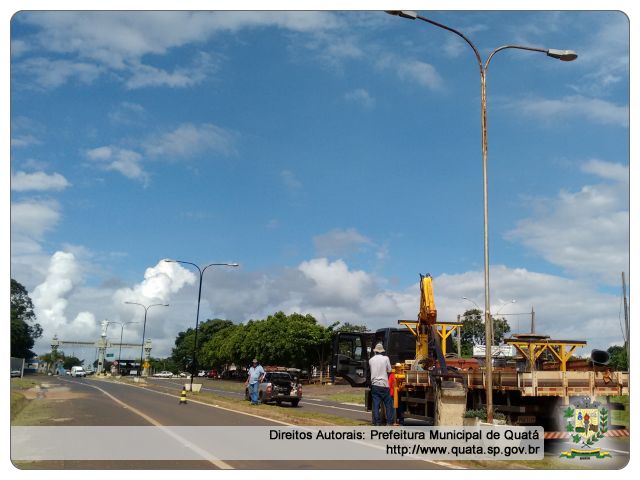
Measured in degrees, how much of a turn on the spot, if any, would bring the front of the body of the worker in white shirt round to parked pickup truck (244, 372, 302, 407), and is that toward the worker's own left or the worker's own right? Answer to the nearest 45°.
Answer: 0° — they already face it

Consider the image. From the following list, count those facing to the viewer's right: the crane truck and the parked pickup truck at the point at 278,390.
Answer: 0

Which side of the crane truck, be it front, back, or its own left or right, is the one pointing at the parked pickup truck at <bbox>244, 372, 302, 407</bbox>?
front

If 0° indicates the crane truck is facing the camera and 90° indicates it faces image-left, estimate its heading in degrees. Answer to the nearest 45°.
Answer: approximately 135°

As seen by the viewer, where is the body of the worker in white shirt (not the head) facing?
away from the camera

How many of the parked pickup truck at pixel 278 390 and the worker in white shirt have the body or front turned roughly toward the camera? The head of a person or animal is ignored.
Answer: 0

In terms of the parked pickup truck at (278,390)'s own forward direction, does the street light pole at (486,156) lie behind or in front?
behind

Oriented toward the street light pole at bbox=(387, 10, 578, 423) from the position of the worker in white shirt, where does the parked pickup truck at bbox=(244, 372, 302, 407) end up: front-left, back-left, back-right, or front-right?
back-left

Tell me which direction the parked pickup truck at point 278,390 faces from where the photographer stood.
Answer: facing away from the viewer and to the left of the viewer
